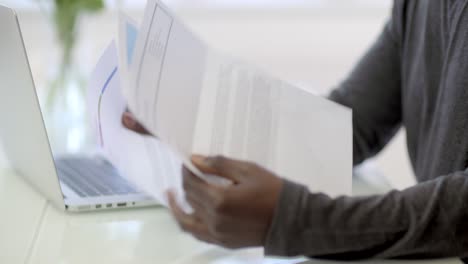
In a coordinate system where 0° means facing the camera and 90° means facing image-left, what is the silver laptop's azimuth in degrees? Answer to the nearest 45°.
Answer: approximately 225°
